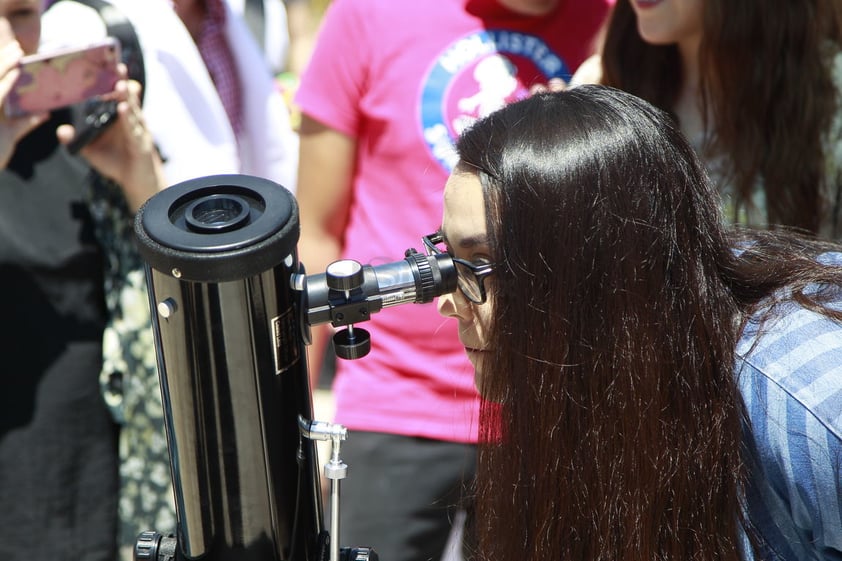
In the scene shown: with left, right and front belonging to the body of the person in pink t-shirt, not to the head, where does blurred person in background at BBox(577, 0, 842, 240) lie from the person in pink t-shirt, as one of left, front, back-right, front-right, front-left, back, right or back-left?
left

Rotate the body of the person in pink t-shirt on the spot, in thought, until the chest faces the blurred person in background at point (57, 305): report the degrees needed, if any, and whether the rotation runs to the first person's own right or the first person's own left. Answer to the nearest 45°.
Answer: approximately 45° to the first person's own right

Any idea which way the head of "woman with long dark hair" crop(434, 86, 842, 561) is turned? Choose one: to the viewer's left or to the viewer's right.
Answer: to the viewer's left

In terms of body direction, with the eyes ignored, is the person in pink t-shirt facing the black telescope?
yes

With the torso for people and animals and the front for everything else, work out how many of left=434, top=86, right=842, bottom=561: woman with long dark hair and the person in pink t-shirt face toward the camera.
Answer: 1

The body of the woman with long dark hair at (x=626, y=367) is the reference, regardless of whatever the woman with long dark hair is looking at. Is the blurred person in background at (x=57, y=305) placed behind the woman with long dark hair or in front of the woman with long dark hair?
in front

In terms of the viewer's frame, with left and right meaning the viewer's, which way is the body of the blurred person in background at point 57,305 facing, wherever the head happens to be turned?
facing the viewer and to the right of the viewer

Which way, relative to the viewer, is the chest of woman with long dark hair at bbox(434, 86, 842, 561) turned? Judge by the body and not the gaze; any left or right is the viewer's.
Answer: facing to the left of the viewer

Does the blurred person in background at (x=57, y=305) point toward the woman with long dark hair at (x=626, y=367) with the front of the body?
yes

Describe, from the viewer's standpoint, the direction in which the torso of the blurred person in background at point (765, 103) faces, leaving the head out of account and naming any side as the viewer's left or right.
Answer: facing the viewer and to the left of the viewer
